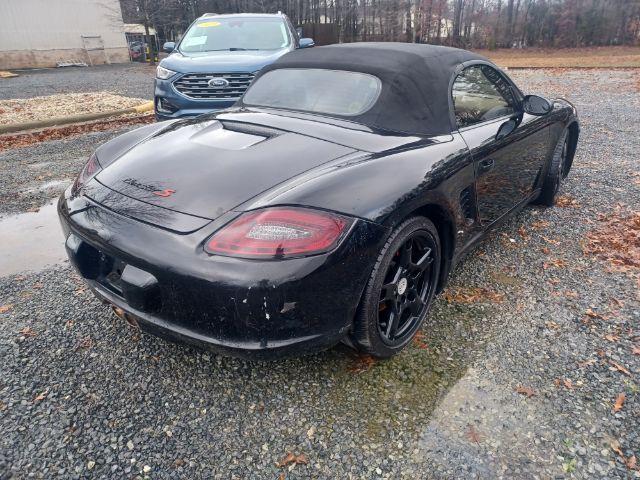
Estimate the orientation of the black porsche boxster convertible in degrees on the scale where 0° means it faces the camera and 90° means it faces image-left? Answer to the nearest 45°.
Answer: approximately 225°

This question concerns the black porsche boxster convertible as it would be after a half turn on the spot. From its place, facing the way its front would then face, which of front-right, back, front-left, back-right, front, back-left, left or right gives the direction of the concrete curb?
right
